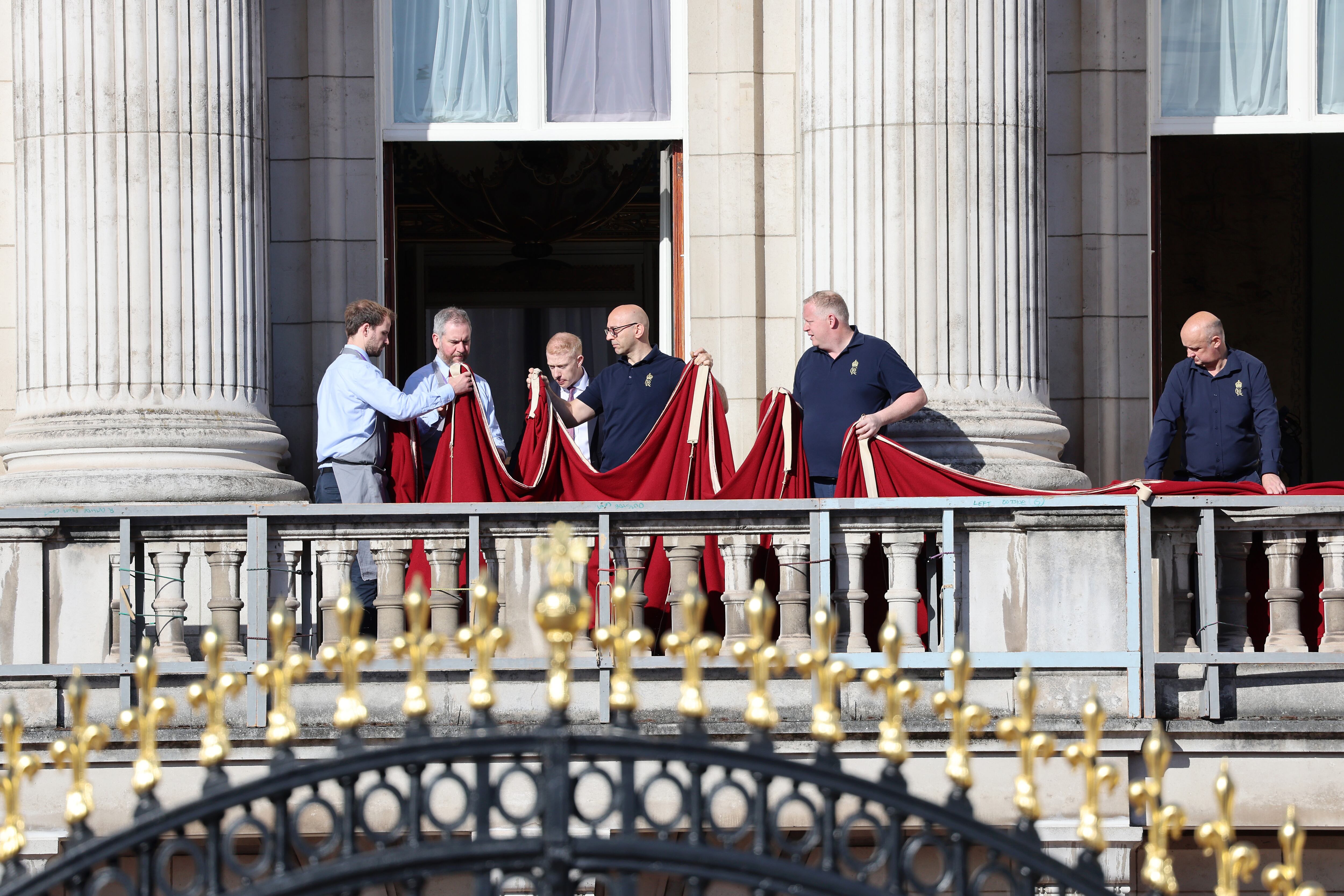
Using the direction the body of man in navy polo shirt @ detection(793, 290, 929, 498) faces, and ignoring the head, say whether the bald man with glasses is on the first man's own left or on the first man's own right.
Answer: on the first man's own right

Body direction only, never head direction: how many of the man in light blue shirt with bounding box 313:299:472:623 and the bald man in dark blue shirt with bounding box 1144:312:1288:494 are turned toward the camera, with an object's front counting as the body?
1

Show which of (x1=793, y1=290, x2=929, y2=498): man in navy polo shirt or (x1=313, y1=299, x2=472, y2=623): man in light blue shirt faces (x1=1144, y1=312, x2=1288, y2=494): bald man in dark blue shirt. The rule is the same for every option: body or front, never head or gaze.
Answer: the man in light blue shirt

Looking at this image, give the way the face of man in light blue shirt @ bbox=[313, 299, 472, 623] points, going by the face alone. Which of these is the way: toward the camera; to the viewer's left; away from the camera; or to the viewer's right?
to the viewer's right

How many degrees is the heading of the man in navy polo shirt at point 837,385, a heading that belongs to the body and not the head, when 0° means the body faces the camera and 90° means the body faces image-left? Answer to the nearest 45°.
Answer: approximately 45°

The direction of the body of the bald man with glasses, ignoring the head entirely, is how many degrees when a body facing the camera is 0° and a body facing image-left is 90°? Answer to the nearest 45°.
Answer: approximately 45°

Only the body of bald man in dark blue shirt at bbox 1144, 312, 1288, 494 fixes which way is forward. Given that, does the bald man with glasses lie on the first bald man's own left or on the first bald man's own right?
on the first bald man's own right

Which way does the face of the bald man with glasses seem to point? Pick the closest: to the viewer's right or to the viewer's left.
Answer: to the viewer's left

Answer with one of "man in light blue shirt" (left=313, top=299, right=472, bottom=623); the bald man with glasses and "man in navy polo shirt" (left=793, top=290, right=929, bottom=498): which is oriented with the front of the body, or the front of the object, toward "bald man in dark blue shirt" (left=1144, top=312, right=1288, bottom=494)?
the man in light blue shirt

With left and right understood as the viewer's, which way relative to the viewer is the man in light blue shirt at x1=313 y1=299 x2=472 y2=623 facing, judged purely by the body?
facing to the right of the viewer

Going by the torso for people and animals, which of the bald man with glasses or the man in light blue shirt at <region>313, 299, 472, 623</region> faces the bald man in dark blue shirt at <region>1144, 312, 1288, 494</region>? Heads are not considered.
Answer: the man in light blue shirt

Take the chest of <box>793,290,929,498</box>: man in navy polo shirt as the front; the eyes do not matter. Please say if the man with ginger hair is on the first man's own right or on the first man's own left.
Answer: on the first man's own right
